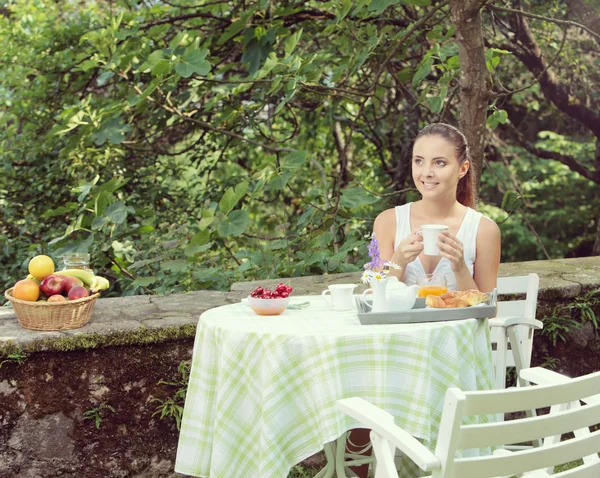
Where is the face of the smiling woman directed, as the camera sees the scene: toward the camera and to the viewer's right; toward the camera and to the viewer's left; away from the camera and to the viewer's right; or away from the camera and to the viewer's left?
toward the camera and to the viewer's left

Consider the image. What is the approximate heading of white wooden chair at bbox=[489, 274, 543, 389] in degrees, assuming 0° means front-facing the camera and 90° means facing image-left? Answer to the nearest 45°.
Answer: approximately 45°

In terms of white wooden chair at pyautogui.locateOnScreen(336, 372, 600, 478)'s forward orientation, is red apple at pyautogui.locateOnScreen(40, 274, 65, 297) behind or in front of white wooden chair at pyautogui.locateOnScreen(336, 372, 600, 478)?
in front

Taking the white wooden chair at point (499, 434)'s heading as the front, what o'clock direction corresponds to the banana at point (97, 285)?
The banana is roughly at 12 o'clock from the white wooden chair.

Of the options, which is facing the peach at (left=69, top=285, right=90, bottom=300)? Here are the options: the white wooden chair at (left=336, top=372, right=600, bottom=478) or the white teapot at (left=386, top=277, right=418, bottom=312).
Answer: the white wooden chair

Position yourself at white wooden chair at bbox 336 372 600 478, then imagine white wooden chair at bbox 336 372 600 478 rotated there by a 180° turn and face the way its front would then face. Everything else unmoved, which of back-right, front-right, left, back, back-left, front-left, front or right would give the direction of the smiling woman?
back-left

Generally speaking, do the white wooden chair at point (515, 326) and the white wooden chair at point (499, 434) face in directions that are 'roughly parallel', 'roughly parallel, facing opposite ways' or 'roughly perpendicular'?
roughly perpendicular

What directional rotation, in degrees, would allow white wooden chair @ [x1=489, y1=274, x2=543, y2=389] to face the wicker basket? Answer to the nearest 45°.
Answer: approximately 45° to its right

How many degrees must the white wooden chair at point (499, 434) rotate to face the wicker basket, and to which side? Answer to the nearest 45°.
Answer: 0° — it already faces it

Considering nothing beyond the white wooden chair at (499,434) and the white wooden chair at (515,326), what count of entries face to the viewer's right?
0

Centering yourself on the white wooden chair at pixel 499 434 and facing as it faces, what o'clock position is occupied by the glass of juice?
The glass of juice is roughly at 1 o'clock from the white wooden chair.

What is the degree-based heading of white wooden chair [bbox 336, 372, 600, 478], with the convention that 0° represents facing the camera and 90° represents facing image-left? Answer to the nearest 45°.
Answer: approximately 135°

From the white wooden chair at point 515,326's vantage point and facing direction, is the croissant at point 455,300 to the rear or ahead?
ahead
